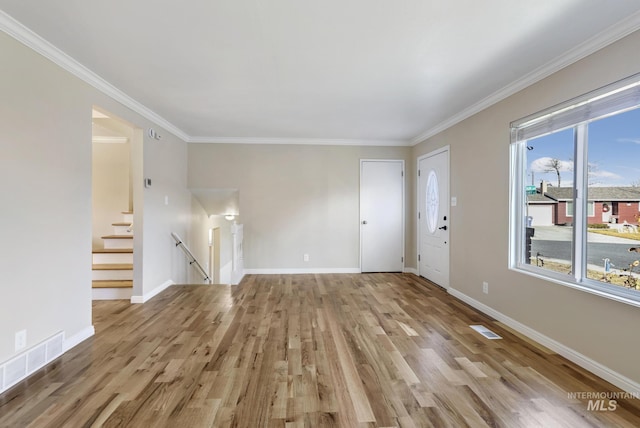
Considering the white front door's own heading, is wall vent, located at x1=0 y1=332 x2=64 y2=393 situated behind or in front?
in front

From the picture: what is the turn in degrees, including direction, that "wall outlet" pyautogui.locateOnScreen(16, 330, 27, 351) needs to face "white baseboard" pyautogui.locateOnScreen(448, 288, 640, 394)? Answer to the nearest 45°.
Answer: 0° — it already faces it

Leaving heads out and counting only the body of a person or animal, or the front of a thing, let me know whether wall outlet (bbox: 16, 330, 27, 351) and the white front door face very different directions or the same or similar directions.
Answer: very different directions

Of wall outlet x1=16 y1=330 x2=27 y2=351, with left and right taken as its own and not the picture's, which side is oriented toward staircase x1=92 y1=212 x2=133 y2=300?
left

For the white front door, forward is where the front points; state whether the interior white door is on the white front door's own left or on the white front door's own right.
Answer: on the white front door's own right

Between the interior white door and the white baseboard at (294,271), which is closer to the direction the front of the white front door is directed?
the white baseboard

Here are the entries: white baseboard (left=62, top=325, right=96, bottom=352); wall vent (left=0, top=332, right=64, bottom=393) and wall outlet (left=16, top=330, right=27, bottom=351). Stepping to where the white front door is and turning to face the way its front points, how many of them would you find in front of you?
3

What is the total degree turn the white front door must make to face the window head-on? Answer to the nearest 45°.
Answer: approximately 90° to its left

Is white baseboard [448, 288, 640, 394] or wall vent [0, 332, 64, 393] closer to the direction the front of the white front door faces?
the wall vent

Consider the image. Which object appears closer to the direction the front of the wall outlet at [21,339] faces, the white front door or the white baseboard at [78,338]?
the white front door

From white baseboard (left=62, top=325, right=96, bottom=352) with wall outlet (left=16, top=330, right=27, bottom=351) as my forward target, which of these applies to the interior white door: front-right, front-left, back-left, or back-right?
back-left

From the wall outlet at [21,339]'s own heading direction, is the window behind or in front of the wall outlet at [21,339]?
in front

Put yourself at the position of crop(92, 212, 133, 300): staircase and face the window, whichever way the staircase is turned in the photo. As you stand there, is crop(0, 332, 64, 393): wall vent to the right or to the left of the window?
right

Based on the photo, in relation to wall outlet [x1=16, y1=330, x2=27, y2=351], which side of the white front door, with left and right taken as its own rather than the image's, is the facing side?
front

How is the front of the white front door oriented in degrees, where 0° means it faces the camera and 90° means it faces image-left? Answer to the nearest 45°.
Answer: approximately 45°

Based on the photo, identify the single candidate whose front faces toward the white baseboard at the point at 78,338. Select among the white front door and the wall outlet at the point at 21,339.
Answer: the white front door

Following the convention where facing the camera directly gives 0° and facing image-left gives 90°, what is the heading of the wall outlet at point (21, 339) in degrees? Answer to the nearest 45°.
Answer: approximately 315°

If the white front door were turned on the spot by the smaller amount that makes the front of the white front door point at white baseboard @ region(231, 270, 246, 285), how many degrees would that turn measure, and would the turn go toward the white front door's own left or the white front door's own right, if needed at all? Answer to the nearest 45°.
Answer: approximately 45° to the white front door's own right
